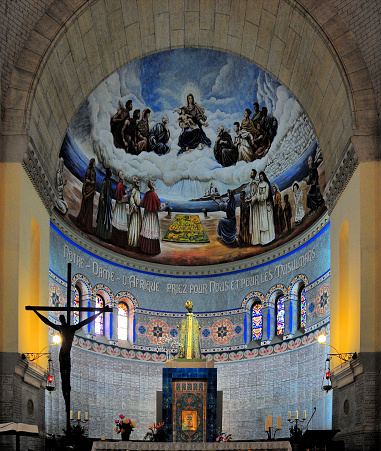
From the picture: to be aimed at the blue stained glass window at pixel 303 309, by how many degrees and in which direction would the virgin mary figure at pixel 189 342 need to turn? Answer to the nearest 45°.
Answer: approximately 135° to its left

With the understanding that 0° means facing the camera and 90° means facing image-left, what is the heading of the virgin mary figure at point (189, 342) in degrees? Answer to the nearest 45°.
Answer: approximately 0°

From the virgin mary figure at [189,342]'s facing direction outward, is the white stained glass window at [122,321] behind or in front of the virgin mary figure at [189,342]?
behind

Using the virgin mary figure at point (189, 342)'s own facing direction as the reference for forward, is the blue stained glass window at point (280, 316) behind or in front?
behind

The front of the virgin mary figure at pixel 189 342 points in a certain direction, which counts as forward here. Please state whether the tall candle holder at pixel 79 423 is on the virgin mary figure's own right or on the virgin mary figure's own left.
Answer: on the virgin mary figure's own right
